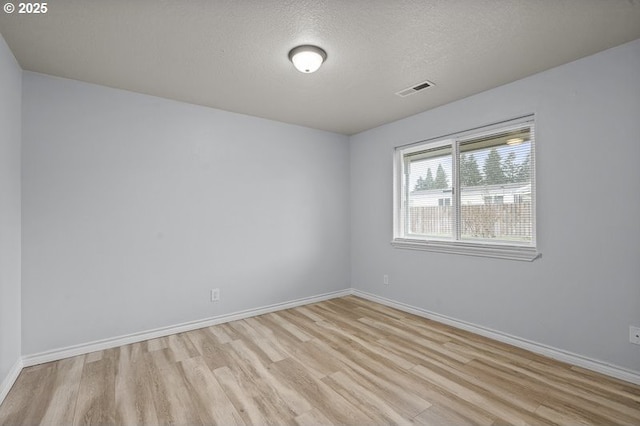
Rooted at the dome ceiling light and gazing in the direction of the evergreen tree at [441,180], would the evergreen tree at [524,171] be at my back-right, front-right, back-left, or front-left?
front-right

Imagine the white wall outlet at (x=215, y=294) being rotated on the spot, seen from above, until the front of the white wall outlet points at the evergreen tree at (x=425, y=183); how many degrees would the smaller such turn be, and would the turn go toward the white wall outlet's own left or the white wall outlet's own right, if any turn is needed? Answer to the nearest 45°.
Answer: approximately 90° to the white wall outlet's own left

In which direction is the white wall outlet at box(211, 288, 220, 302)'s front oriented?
toward the camera

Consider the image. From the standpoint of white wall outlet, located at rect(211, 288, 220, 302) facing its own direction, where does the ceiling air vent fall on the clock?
The ceiling air vent is roughly at 10 o'clock from the white wall outlet.

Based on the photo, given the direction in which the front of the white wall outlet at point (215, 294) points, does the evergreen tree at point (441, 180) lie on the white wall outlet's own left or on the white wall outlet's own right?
on the white wall outlet's own left
